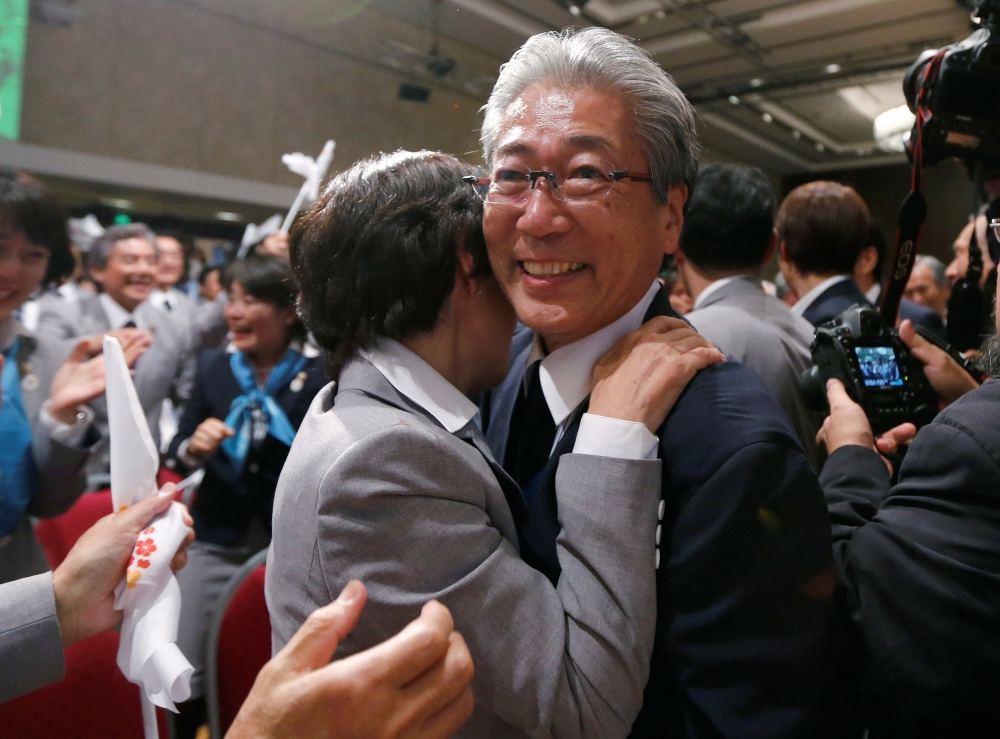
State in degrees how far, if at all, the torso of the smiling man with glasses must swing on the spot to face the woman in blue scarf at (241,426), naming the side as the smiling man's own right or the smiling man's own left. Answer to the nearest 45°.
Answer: approximately 90° to the smiling man's own right

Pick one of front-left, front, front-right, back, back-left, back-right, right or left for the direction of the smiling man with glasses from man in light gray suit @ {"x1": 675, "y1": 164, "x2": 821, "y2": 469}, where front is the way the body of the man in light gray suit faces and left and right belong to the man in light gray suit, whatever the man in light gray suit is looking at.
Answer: back-left

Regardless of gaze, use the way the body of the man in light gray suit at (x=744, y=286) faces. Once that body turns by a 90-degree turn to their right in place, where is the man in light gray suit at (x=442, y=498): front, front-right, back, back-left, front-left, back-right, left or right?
back-right

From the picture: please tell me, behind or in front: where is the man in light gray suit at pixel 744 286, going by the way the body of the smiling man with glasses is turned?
behind

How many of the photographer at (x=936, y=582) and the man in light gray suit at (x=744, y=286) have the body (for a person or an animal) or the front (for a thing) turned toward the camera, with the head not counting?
0

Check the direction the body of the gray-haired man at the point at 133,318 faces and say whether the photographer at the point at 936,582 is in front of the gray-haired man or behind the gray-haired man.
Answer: in front

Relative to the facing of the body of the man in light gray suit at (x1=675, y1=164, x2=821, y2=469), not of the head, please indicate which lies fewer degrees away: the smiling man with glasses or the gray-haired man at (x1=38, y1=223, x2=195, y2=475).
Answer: the gray-haired man

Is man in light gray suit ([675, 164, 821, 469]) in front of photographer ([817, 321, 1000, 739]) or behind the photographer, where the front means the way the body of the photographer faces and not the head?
in front

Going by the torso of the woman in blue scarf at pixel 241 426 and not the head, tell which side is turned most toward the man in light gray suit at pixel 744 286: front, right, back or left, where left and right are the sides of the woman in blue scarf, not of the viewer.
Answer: left

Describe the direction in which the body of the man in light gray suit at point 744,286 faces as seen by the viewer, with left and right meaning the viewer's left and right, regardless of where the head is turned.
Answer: facing away from the viewer and to the left of the viewer

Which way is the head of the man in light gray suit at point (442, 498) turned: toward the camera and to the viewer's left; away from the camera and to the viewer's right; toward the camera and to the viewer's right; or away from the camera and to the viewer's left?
away from the camera and to the viewer's right

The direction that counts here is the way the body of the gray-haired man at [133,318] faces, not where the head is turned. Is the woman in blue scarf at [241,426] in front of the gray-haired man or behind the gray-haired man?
in front

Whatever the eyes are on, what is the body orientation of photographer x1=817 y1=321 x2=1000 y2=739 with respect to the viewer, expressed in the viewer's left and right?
facing away from the viewer and to the left of the viewer
